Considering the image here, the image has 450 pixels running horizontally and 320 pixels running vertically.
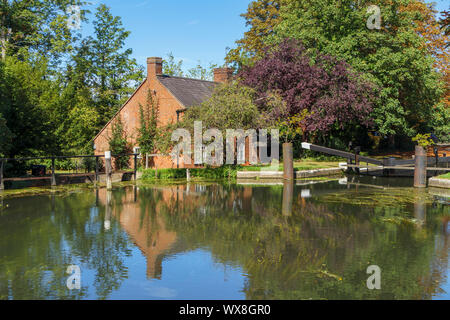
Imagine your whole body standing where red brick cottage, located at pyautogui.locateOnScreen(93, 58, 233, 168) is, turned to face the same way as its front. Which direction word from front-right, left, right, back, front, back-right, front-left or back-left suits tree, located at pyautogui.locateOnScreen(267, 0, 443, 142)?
front-left

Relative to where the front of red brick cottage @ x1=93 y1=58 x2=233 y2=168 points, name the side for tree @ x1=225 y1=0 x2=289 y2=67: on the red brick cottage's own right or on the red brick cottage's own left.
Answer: on the red brick cottage's own left

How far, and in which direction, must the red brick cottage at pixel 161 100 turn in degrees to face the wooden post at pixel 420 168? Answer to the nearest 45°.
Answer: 0° — it already faces it

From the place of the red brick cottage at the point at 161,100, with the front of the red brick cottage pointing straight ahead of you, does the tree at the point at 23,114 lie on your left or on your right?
on your right

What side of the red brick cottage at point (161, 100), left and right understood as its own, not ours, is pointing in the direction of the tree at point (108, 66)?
back

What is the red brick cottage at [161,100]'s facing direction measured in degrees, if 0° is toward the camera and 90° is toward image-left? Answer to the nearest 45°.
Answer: approximately 315°

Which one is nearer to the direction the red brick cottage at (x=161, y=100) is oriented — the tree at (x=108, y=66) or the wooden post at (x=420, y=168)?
the wooden post

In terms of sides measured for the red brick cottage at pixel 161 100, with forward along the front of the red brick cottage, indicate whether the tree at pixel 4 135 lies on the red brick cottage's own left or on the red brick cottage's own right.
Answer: on the red brick cottage's own right

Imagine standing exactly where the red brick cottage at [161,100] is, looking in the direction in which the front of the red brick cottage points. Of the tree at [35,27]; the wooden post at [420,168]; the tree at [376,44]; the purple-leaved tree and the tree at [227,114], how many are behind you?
1
